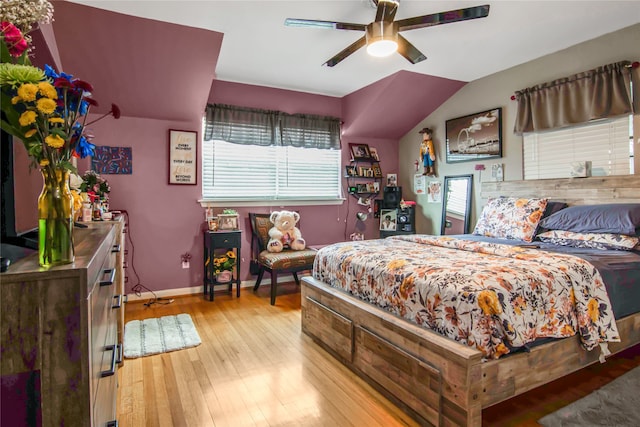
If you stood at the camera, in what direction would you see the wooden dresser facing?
facing to the right of the viewer

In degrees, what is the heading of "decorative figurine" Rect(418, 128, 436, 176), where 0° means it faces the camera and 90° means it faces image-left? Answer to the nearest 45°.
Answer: approximately 45°

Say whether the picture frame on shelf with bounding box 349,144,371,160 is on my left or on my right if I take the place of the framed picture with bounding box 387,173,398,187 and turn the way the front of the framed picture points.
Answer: on my right

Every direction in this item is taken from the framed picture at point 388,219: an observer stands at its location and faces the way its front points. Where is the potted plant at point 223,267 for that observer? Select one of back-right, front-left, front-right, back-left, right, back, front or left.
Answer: front-right

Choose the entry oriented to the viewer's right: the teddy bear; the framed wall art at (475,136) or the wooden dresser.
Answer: the wooden dresser

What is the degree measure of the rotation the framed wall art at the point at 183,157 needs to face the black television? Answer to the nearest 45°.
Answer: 0° — it already faces it

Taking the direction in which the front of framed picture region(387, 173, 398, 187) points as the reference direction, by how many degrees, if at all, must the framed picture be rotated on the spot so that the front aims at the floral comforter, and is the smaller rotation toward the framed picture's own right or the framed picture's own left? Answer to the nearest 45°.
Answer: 0° — it already faces it

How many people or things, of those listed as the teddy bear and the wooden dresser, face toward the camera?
1

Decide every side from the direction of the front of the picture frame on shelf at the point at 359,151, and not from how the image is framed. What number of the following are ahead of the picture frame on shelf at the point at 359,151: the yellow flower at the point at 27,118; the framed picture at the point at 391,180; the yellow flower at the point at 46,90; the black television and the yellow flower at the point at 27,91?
4

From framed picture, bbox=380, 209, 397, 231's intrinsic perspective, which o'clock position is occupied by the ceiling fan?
The ceiling fan is roughly at 12 o'clock from the framed picture.
